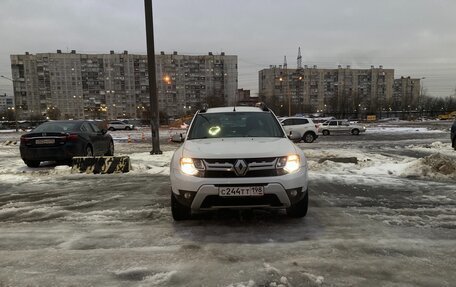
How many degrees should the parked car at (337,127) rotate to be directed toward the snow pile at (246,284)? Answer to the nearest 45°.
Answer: approximately 90° to its right

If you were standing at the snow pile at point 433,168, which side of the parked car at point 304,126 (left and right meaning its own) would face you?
left

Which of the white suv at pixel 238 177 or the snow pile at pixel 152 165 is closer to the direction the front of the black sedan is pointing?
the snow pile

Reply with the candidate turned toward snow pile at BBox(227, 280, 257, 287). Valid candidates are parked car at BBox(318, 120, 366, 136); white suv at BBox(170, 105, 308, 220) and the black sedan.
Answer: the white suv

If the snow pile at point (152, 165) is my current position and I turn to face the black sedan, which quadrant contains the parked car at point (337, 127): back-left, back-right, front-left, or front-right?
back-right

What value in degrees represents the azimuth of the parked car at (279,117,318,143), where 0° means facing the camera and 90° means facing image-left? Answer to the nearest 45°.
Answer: approximately 90°

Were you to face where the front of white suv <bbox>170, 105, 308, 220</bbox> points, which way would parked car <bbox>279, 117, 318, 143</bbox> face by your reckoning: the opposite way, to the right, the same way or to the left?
to the right

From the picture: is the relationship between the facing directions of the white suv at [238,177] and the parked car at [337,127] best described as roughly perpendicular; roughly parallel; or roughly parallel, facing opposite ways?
roughly perpendicular

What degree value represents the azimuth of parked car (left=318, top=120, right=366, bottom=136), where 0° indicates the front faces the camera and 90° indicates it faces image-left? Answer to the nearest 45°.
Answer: approximately 270°
